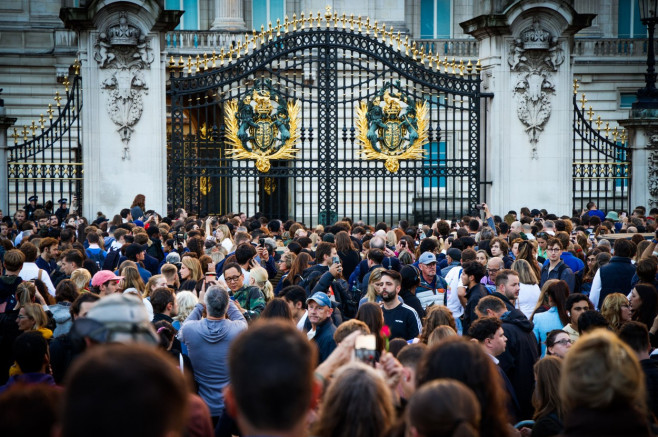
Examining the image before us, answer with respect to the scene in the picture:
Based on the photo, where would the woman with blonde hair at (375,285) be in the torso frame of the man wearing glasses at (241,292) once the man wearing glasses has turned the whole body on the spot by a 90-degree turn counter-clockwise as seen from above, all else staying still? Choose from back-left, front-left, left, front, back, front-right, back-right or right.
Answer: front-left

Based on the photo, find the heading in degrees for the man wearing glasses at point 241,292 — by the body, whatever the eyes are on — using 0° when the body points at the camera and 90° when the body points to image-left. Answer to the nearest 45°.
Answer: approximately 45°

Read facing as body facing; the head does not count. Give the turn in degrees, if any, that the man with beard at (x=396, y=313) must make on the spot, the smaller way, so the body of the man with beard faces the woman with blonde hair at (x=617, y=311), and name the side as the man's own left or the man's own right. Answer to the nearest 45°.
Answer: approximately 135° to the man's own left

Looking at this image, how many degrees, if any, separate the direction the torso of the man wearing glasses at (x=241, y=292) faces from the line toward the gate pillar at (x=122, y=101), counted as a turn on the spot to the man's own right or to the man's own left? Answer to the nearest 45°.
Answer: approximately 135° to the man's own right

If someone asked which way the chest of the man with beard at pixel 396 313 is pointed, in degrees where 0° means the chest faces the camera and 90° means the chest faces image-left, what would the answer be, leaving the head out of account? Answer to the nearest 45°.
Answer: approximately 45°
